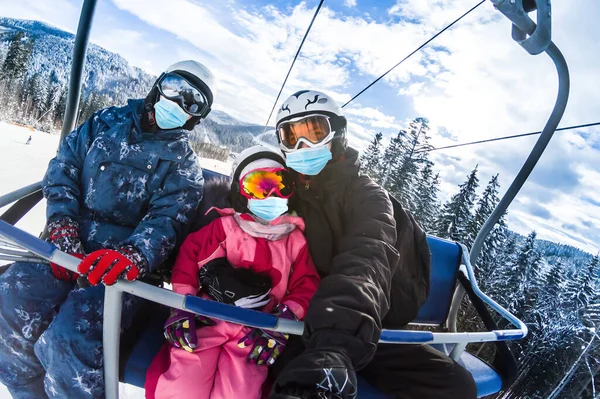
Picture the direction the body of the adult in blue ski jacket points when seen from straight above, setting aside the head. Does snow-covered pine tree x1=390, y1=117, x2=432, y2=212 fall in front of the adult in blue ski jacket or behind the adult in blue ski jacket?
behind

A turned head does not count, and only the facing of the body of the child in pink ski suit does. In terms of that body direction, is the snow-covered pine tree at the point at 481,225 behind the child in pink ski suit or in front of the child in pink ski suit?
behind

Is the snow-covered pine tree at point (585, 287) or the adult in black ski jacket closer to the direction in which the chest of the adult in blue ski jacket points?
the adult in black ski jacket

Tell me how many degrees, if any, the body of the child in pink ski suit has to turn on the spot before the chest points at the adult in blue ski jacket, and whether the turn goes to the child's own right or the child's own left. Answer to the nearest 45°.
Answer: approximately 90° to the child's own right

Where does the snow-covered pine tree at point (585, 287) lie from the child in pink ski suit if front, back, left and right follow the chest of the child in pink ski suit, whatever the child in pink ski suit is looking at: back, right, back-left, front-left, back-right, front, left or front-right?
back-left

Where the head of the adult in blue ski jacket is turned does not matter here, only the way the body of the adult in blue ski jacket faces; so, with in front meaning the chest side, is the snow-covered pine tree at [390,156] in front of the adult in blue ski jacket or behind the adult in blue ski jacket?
behind

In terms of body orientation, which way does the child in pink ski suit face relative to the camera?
toward the camera

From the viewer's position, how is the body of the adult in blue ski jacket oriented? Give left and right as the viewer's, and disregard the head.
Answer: facing the viewer

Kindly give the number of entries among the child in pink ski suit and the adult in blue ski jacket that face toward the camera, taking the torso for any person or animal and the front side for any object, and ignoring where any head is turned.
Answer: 2
